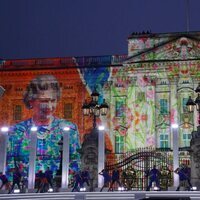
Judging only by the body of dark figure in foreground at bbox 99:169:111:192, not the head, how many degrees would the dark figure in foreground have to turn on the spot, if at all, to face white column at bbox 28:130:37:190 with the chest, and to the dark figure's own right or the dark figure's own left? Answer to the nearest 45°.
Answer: approximately 45° to the dark figure's own right

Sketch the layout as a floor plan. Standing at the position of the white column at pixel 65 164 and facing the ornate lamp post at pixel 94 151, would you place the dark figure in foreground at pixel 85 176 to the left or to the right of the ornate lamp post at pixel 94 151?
right

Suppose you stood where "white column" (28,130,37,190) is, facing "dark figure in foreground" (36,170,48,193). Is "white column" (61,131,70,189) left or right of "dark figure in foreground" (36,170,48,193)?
left

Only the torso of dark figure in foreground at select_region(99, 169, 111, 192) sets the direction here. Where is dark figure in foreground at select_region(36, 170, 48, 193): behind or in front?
in front
